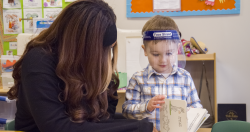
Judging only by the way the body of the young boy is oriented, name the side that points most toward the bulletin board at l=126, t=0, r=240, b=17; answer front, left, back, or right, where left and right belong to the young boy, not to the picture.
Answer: back

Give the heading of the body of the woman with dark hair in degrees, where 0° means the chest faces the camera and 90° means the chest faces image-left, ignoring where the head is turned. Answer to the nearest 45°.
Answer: approximately 270°

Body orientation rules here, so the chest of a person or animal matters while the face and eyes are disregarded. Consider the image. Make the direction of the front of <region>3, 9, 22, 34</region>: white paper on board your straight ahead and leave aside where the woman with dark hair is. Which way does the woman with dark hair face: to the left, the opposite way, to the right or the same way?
to the left

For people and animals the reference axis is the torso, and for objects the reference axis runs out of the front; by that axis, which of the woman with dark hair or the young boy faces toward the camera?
the young boy

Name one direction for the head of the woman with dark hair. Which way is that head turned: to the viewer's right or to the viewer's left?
to the viewer's right

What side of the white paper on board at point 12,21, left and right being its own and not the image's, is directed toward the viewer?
front

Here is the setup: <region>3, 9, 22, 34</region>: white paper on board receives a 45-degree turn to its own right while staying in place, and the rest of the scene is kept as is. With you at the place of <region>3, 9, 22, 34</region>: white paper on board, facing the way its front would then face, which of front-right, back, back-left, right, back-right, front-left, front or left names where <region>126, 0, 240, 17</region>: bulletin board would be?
left

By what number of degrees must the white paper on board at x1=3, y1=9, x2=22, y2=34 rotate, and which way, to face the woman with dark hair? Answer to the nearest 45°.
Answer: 0° — it already faces them

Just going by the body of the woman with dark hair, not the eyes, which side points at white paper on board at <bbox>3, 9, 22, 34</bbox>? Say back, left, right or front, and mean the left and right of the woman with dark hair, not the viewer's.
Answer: left

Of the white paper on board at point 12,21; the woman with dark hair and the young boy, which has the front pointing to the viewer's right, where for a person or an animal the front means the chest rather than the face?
the woman with dark hair

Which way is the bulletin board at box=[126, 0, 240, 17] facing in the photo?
toward the camera

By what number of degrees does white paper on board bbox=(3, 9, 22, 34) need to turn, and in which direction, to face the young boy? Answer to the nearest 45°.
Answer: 0° — it already faces them
